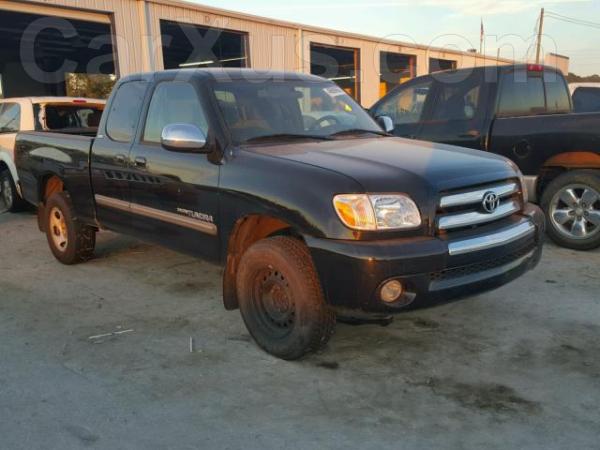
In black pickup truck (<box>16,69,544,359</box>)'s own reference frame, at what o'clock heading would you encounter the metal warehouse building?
The metal warehouse building is roughly at 7 o'clock from the black pickup truck.

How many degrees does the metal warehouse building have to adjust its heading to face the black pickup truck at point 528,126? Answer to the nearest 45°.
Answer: approximately 45° to its right

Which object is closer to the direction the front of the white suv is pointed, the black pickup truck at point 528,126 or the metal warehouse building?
the metal warehouse building

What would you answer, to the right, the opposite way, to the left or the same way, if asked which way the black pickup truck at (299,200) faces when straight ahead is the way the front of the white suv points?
the opposite way

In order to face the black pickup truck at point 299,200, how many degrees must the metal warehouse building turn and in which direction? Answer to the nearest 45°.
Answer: approximately 45° to its right

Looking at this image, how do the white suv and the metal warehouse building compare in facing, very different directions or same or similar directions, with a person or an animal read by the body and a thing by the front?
very different directions

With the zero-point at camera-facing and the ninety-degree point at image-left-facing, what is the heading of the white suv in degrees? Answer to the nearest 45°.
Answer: approximately 135°

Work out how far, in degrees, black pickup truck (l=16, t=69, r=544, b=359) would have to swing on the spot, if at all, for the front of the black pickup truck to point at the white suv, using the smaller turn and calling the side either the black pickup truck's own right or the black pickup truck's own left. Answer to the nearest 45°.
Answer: approximately 180°
